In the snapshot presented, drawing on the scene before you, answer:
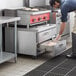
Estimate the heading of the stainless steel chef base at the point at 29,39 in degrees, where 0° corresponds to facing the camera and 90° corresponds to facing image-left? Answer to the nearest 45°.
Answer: approximately 315°

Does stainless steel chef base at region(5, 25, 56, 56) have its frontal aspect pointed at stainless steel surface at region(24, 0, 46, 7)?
no
